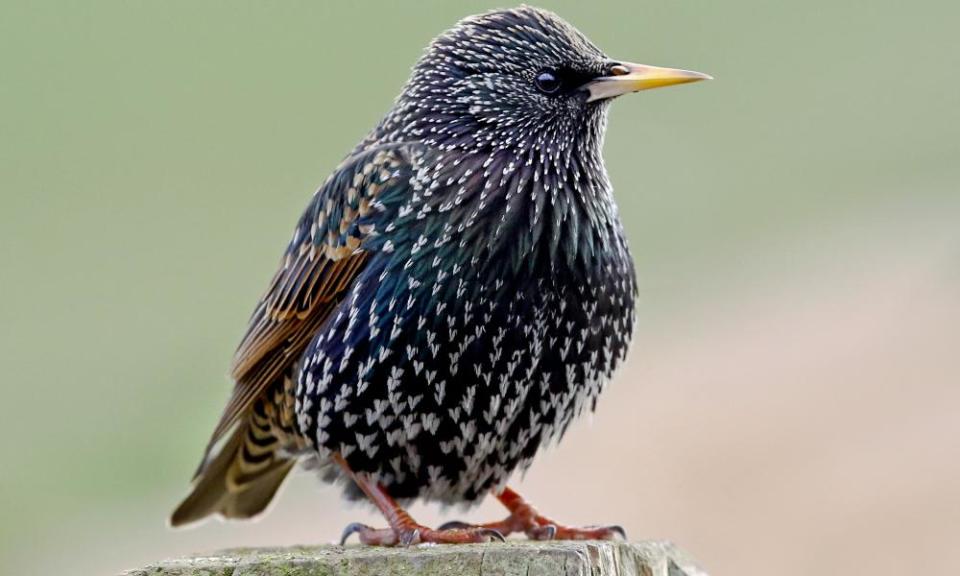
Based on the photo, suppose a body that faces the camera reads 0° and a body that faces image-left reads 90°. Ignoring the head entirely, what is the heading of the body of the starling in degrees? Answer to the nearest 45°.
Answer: approximately 315°
